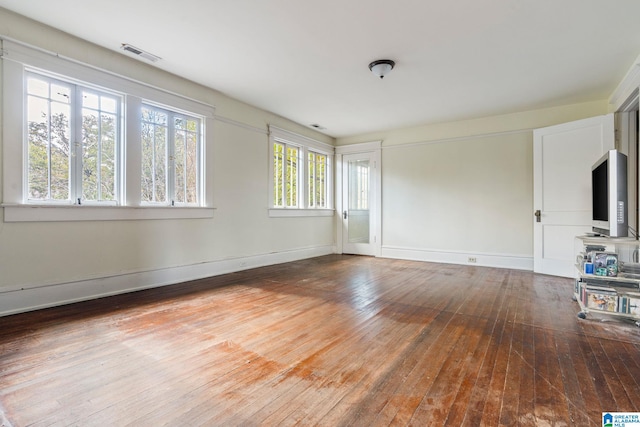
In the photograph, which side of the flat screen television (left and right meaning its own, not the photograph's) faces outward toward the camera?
left

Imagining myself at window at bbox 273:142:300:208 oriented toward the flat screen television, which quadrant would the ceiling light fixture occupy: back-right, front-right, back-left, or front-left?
front-right

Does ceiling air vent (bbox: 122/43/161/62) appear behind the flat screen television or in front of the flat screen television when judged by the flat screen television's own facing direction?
in front

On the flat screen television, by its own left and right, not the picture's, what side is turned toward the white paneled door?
right

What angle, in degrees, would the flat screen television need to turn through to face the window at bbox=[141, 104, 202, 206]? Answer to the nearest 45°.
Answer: approximately 45° to its left

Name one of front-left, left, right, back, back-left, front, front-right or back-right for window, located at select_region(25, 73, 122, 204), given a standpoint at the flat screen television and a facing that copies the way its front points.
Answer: front-left

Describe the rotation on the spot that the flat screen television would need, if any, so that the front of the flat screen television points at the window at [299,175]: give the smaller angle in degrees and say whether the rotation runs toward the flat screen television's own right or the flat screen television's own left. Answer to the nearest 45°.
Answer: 0° — it already faces it

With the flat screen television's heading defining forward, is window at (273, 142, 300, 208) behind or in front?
in front

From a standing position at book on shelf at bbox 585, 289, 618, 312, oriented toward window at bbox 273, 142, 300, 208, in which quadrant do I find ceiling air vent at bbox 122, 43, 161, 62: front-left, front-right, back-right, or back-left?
front-left
